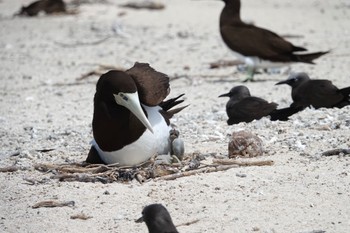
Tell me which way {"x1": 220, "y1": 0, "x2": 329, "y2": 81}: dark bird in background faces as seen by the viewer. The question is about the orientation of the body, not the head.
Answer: to the viewer's left

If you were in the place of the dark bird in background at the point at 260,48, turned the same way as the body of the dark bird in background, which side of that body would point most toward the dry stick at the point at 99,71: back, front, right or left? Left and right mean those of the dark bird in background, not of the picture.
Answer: front

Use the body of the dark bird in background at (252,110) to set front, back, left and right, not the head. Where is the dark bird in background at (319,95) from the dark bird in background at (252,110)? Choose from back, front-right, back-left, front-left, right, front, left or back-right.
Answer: back-right

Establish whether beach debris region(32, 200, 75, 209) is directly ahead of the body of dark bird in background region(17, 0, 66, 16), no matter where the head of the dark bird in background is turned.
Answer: no

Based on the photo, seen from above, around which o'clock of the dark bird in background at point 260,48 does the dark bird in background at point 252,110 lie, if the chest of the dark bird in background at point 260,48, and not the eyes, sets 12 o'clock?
the dark bird in background at point 252,110 is roughly at 9 o'clock from the dark bird in background at point 260,48.

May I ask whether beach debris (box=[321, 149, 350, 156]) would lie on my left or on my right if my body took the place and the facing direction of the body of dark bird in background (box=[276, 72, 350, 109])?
on my left

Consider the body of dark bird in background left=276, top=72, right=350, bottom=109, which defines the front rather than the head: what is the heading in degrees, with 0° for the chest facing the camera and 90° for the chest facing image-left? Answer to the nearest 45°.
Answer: approximately 90°

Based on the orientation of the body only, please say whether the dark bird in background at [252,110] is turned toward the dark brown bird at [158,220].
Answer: no

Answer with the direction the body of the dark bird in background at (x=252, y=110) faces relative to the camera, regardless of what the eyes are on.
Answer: to the viewer's left
